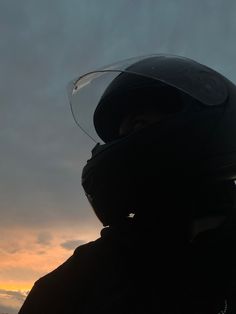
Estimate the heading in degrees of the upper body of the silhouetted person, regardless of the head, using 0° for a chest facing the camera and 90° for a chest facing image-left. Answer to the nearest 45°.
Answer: approximately 45°
